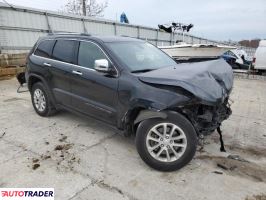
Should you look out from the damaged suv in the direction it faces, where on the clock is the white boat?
The white boat is roughly at 8 o'clock from the damaged suv.

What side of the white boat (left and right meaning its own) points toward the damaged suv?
right

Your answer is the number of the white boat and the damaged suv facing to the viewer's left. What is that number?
0

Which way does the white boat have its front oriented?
to the viewer's right

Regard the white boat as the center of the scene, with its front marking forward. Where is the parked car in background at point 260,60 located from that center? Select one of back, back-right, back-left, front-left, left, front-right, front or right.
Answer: front-left
